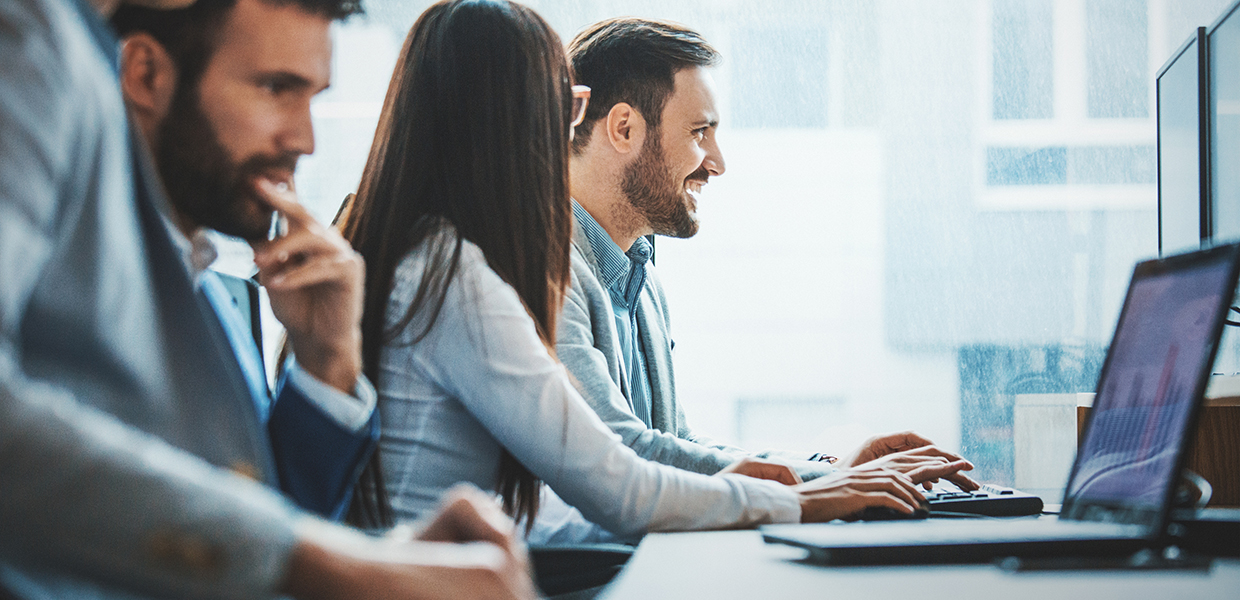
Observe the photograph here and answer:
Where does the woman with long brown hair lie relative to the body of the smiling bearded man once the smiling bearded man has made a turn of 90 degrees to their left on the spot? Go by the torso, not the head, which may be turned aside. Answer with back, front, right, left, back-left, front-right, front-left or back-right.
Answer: back

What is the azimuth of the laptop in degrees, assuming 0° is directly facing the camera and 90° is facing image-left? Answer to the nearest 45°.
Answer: approximately 90°

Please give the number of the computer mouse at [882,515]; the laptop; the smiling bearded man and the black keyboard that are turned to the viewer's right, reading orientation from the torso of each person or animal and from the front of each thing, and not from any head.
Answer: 2

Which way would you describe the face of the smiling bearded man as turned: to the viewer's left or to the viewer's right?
to the viewer's right

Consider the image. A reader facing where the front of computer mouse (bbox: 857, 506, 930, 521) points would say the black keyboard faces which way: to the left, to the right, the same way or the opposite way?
the opposite way

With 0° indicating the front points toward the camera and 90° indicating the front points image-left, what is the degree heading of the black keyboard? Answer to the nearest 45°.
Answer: approximately 90°

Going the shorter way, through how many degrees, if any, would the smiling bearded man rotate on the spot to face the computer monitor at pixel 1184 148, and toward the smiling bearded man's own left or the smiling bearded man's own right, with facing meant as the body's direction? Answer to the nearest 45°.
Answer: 0° — they already face it

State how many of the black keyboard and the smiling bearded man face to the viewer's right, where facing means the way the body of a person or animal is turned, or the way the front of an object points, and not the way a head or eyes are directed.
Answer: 1

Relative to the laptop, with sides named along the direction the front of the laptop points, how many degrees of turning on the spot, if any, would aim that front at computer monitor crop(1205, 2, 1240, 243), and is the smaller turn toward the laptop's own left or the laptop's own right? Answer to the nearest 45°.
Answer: approximately 90° to the laptop's own right

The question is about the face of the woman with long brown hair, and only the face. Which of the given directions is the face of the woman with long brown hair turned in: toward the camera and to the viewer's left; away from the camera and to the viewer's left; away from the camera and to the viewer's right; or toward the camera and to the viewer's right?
away from the camera and to the viewer's right

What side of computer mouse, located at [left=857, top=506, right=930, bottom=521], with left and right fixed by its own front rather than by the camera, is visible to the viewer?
right

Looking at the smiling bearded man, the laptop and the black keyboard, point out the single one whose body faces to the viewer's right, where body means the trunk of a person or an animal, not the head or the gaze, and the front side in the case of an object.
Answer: the smiling bearded man
